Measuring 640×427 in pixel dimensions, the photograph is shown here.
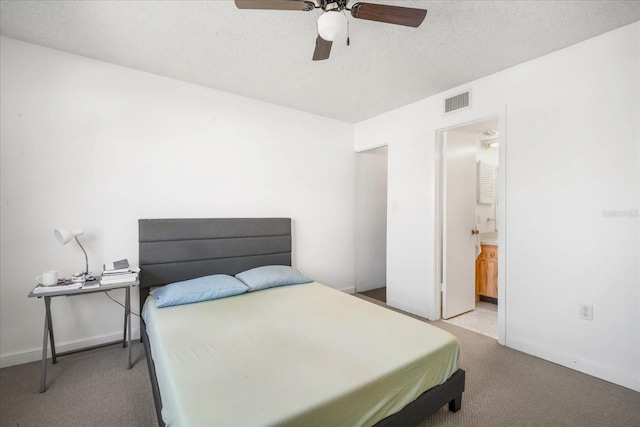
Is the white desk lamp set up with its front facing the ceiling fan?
no

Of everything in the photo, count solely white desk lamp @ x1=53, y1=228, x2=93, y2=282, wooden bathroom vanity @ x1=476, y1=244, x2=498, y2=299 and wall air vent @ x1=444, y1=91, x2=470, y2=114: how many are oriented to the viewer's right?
0

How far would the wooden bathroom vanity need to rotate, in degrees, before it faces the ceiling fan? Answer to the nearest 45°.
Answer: approximately 45° to its left

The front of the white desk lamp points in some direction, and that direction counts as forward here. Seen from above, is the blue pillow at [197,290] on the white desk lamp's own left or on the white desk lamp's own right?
on the white desk lamp's own left

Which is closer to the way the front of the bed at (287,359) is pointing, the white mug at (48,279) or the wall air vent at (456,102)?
the wall air vent

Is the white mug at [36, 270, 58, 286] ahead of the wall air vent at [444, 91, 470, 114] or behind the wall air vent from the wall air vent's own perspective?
ahead

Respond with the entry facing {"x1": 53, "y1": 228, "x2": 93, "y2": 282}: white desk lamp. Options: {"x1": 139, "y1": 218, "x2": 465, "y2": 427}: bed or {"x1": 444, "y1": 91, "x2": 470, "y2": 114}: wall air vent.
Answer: the wall air vent

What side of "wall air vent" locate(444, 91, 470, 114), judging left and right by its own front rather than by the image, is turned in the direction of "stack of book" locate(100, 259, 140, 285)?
front

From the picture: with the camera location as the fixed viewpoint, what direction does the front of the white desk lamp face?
facing the viewer and to the left of the viewer

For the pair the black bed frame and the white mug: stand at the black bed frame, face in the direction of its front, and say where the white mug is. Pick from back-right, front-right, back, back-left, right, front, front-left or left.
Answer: right

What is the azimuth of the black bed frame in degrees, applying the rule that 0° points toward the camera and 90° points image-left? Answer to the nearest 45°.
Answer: approximately 315°

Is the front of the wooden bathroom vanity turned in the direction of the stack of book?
yes

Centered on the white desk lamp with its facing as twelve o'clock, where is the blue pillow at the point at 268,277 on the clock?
The blue pillow is roughly at 8 o'clock from the white desk lamp.

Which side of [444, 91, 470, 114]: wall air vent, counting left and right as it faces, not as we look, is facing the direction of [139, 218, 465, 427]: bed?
front

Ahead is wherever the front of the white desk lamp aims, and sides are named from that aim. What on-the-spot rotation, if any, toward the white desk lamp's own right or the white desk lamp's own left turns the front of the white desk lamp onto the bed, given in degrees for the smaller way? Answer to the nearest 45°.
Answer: approximately 90° to the white desk lamp's own left

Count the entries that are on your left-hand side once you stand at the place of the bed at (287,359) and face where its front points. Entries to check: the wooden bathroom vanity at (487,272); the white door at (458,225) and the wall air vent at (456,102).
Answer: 3
